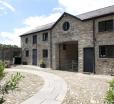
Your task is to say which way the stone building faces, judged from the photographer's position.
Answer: facing the viewer and to the left of the viewer
